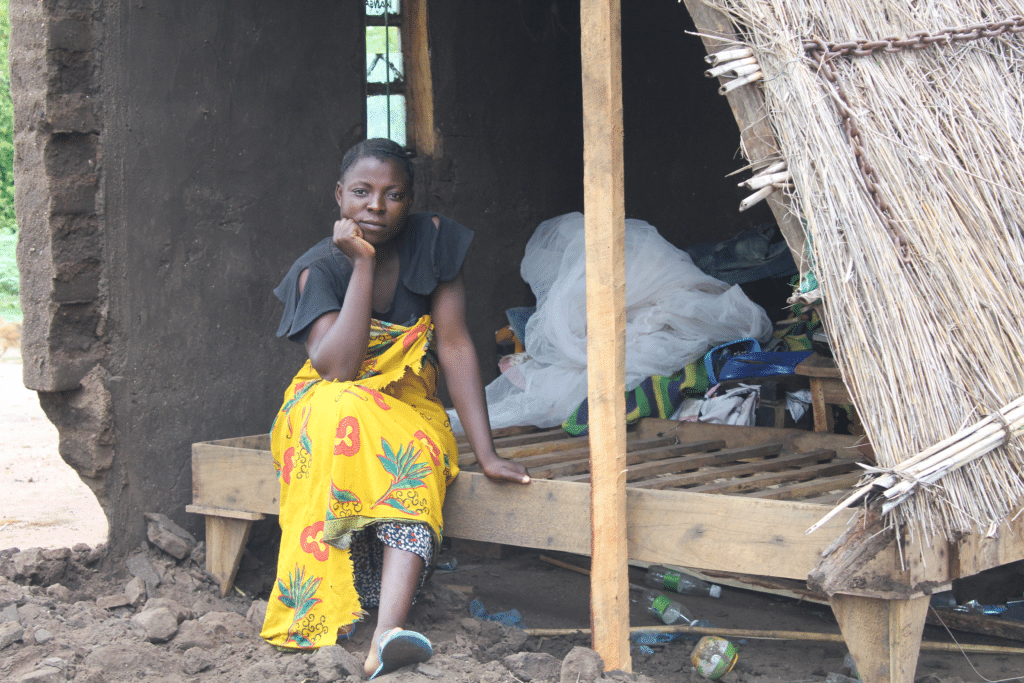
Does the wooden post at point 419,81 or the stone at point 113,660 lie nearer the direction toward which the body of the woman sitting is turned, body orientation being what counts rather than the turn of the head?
the stone

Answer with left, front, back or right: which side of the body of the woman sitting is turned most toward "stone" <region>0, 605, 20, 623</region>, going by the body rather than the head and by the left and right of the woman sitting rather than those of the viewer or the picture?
right

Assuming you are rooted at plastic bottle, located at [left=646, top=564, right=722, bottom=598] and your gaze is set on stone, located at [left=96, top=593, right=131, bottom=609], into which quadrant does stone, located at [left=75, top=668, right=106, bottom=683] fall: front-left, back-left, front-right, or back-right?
front-left

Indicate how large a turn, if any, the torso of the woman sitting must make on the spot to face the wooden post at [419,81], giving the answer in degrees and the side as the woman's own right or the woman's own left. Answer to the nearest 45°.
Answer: approximately 180°

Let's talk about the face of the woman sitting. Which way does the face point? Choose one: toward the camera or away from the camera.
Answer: toward the camera

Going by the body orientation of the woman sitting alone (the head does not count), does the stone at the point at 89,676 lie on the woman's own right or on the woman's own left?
on the woman's own right

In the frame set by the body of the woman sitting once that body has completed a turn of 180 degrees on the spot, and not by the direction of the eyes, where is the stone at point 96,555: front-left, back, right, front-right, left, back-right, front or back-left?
front-left

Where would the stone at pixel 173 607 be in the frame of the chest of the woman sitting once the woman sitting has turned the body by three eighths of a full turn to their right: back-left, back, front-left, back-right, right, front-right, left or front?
front

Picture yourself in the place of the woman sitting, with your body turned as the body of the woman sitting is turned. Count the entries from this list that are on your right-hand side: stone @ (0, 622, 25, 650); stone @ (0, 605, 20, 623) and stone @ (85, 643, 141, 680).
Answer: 3

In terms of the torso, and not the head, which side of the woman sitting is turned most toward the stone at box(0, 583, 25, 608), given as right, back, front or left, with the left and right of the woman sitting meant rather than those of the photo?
right

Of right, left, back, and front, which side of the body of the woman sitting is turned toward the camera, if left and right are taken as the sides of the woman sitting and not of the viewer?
front

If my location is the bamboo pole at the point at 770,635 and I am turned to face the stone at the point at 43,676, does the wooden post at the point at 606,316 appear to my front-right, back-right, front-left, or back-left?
front-left

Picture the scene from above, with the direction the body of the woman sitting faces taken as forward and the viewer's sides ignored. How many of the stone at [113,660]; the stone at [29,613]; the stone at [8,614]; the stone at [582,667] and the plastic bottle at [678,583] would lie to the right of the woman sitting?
3

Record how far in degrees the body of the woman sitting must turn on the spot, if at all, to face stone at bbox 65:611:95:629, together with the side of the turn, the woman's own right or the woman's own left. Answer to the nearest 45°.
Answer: approximately 90° to the woman's own right

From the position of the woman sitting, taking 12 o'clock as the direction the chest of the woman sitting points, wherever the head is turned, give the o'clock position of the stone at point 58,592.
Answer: The stone is roughly at 4 o'clock from the woman sitting.

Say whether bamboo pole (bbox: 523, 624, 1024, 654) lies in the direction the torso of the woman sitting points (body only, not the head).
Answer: no
